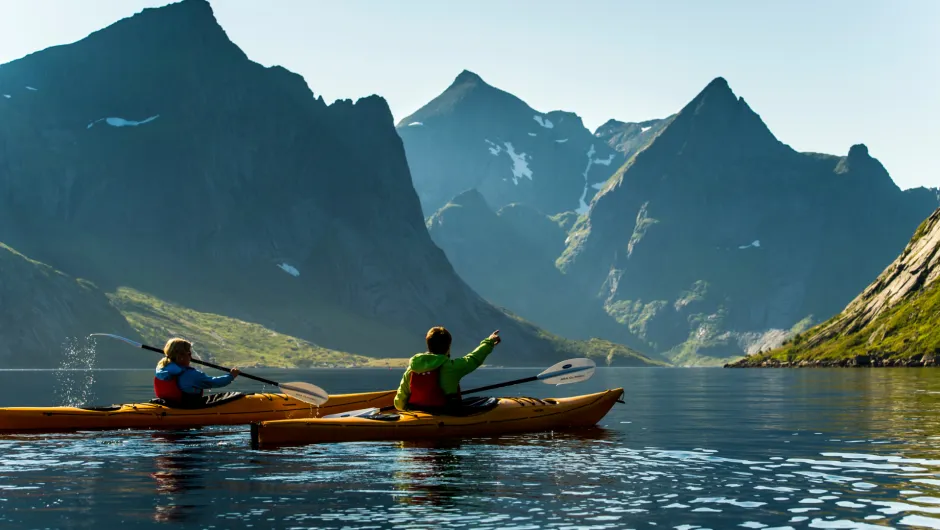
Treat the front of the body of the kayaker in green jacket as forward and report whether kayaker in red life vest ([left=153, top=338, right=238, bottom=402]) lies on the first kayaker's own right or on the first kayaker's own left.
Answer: on the first kayaker's own left

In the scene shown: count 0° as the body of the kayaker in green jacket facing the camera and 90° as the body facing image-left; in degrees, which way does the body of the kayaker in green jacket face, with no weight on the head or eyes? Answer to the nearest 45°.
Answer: approximately 225°
